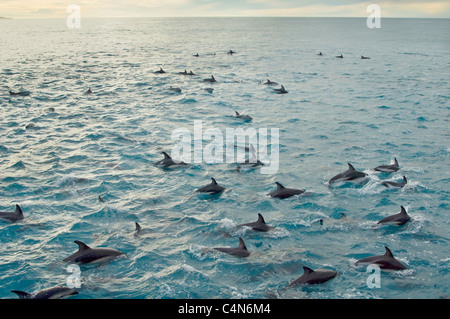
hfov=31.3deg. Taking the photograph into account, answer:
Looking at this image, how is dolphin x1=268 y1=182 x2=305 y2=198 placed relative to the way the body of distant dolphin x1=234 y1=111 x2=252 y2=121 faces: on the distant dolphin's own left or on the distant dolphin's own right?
on the distant dolphin's own right

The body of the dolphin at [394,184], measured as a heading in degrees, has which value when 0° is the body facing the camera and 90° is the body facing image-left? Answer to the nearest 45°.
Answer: approximately 90°

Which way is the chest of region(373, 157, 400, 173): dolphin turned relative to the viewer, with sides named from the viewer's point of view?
facing to the left of the viewer
